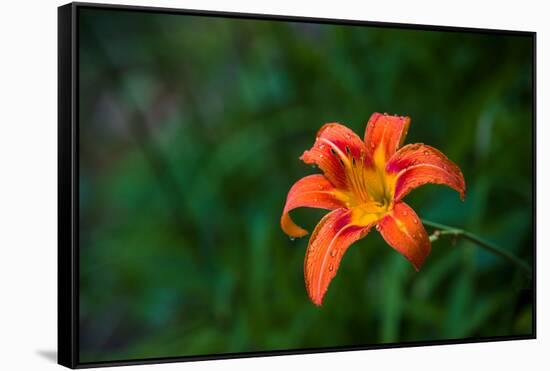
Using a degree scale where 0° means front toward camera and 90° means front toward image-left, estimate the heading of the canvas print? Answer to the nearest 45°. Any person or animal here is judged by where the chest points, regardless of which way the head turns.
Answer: approximately 315°
